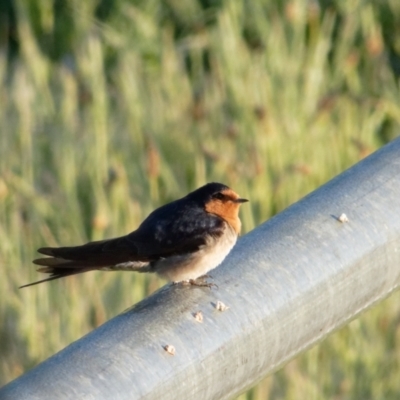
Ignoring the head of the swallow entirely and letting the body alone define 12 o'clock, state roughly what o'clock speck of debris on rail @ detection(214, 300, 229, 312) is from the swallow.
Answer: The speck of debris on rail is roughly at 1 o'clock from the swallow.

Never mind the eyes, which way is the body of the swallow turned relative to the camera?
to the viewer's right

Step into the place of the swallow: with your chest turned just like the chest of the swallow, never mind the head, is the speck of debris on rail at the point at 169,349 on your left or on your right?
on your right

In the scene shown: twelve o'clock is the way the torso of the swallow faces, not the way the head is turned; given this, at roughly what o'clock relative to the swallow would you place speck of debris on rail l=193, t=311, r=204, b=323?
The speck of debris on rail is roughly at 1 o'clock from the swallow.
